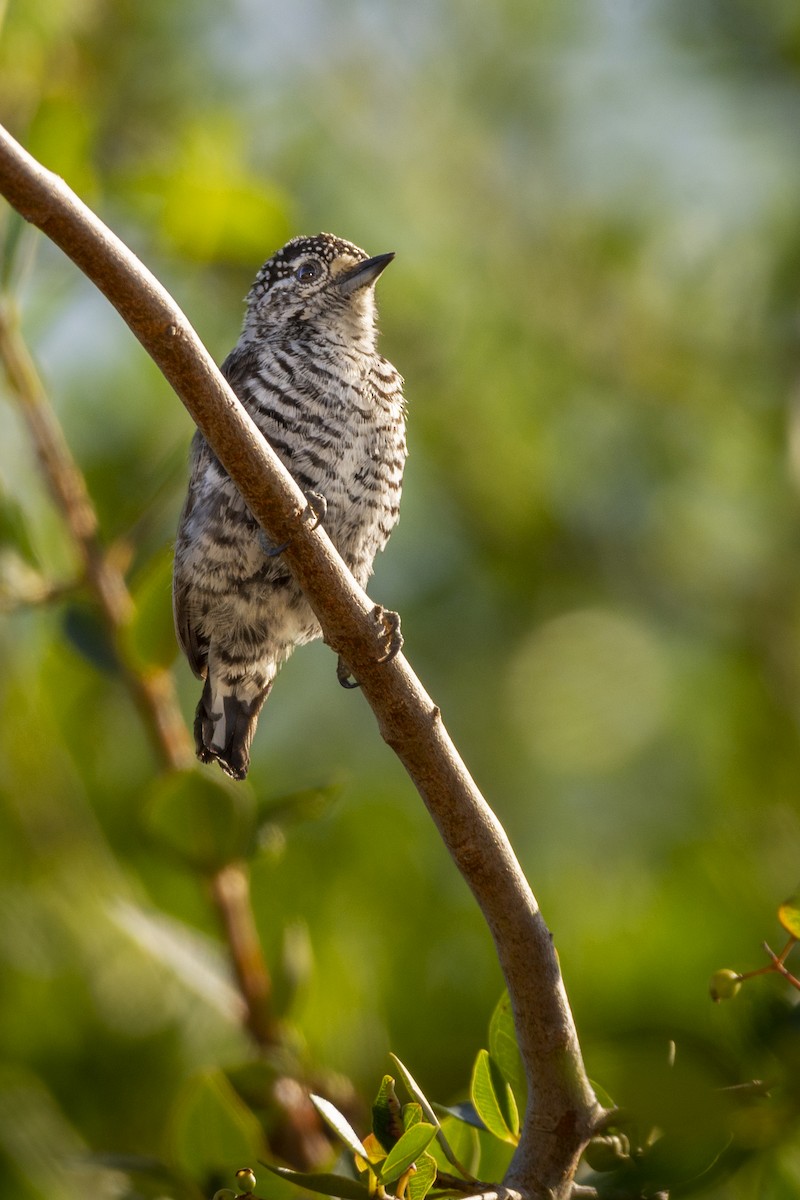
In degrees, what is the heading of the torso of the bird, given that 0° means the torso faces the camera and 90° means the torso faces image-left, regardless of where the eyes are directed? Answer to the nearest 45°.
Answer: approximately 315°
